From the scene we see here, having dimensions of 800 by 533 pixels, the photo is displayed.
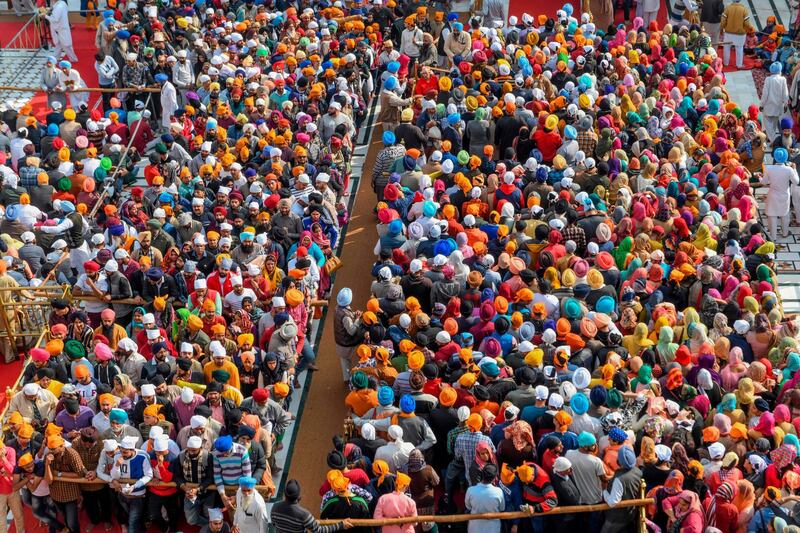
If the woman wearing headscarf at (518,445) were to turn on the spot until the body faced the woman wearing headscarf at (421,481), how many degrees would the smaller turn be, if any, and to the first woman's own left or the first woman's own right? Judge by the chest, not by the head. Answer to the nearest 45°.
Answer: approximately 90° to the first woman's own left

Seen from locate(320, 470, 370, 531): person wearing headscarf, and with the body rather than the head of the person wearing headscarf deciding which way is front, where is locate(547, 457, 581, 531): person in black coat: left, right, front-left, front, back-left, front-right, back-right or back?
right

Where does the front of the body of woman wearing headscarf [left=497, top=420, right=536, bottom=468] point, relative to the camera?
away from the camera

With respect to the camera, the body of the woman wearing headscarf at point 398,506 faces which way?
away from the camera

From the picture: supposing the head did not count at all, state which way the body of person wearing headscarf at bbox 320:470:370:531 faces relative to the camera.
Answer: away from the camera

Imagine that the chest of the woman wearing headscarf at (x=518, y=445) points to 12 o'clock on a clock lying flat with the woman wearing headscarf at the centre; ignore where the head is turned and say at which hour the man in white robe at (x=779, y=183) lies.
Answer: The man in white robe is roughly at 1 o'clock from the woman wearing headscarf.

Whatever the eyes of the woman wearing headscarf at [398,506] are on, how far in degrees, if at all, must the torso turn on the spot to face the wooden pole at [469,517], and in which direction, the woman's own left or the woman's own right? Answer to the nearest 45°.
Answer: approximately 90° to the woman's own right

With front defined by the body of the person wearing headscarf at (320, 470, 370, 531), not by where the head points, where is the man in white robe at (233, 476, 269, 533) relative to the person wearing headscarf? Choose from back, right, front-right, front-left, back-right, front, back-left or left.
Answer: left

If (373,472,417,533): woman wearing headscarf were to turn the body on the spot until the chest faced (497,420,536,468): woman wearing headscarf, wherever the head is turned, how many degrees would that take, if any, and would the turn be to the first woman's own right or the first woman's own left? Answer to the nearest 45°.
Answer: approximately 90° to the first woman's own right
